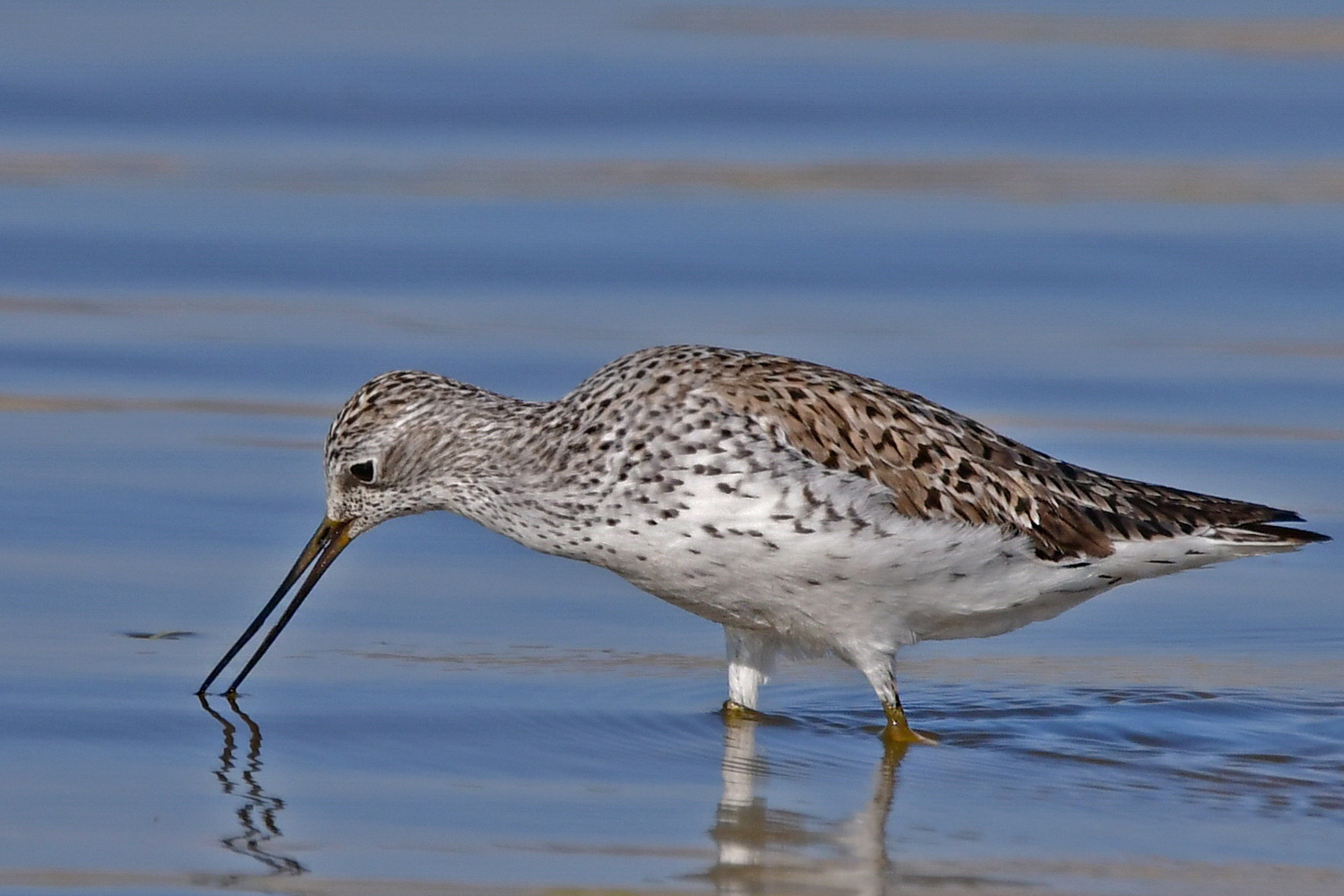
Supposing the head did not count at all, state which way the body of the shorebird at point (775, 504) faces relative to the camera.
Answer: to the viewer's left
